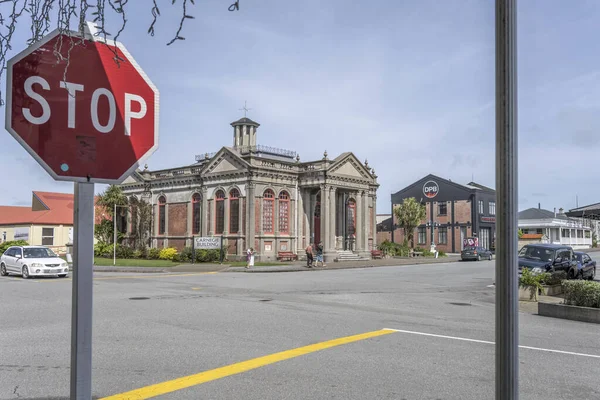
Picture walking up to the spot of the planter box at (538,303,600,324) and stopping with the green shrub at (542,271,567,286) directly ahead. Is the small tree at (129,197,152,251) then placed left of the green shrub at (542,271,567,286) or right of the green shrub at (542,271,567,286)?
left

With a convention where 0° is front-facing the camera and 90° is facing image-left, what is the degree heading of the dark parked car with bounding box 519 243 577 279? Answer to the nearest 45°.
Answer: approximately 45°

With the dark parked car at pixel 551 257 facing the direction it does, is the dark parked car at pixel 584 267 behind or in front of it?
behind

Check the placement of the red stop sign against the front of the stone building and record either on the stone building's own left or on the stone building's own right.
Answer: on the stone building's own right

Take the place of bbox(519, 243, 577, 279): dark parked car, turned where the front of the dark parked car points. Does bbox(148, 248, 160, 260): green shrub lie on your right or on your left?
on your right

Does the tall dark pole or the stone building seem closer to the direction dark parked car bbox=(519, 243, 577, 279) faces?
the tall dark pole

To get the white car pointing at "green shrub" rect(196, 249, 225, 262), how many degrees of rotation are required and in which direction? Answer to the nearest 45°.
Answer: approximately 90° to its left
